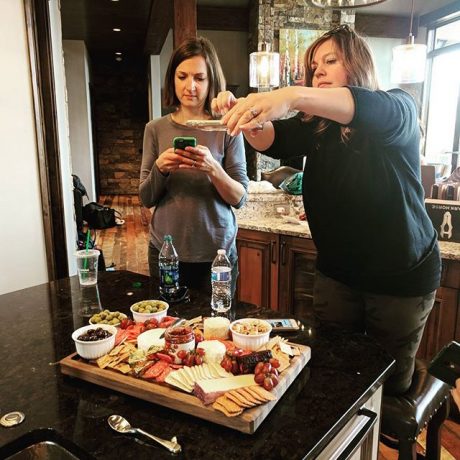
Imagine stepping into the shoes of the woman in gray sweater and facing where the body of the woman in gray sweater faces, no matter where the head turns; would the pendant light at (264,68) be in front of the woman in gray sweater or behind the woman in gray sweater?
behind

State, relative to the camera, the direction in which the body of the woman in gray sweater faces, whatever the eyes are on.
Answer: toward the camera

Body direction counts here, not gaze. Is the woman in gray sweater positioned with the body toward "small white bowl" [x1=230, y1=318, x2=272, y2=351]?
yes

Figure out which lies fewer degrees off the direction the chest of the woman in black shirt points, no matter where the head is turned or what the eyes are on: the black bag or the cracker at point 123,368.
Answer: the cracker

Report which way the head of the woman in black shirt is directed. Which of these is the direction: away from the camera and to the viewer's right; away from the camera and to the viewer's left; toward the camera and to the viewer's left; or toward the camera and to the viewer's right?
toward the camera and to the viewer's left

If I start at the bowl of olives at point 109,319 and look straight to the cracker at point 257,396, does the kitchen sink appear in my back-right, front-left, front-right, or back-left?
front-right

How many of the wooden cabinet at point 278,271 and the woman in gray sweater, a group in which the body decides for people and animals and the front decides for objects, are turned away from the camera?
0

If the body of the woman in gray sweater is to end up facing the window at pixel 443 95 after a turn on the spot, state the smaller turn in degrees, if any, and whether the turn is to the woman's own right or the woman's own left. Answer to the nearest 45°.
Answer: approximately 135° to the woman's own left

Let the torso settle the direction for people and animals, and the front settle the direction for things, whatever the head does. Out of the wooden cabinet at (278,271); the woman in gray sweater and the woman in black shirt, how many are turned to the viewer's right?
0

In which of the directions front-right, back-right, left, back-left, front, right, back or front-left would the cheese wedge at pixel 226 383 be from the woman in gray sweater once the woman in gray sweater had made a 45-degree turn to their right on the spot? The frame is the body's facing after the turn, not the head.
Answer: front-left

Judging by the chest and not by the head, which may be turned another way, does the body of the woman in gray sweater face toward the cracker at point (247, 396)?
yes

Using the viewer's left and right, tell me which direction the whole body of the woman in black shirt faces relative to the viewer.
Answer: facing the viewer and to the left of the viewer

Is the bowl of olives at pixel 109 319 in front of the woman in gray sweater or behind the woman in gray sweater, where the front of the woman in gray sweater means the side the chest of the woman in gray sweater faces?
in front

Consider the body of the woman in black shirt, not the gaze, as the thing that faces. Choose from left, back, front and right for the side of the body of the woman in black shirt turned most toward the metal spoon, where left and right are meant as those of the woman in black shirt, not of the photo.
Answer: front

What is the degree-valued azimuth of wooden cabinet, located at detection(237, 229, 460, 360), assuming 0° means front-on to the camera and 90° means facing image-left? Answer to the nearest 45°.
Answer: approximately 45°
